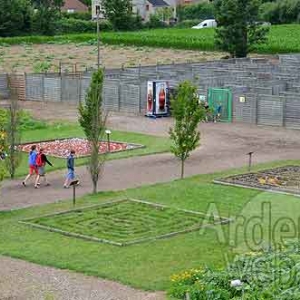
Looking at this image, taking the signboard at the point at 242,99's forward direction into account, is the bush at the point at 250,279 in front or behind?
in front

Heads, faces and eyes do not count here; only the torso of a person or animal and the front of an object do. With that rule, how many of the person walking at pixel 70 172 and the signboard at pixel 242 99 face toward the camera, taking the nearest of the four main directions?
1

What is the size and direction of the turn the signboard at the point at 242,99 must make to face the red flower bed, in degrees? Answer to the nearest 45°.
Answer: approximately 45° to its right

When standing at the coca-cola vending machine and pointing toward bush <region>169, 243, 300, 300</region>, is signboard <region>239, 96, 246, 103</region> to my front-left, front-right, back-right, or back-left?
front-left

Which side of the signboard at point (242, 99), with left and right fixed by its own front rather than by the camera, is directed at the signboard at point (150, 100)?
right

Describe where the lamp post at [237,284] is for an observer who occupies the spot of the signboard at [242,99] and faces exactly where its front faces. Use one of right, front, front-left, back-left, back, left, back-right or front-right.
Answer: front

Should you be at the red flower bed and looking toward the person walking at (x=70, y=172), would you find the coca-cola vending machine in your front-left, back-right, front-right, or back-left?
back-left

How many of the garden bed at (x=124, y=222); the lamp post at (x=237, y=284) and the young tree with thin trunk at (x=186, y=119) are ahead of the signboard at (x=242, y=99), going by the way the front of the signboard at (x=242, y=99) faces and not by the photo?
3

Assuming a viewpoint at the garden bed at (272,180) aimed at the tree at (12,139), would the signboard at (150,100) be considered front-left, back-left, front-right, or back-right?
front-right

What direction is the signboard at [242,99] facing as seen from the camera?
toward the camera
